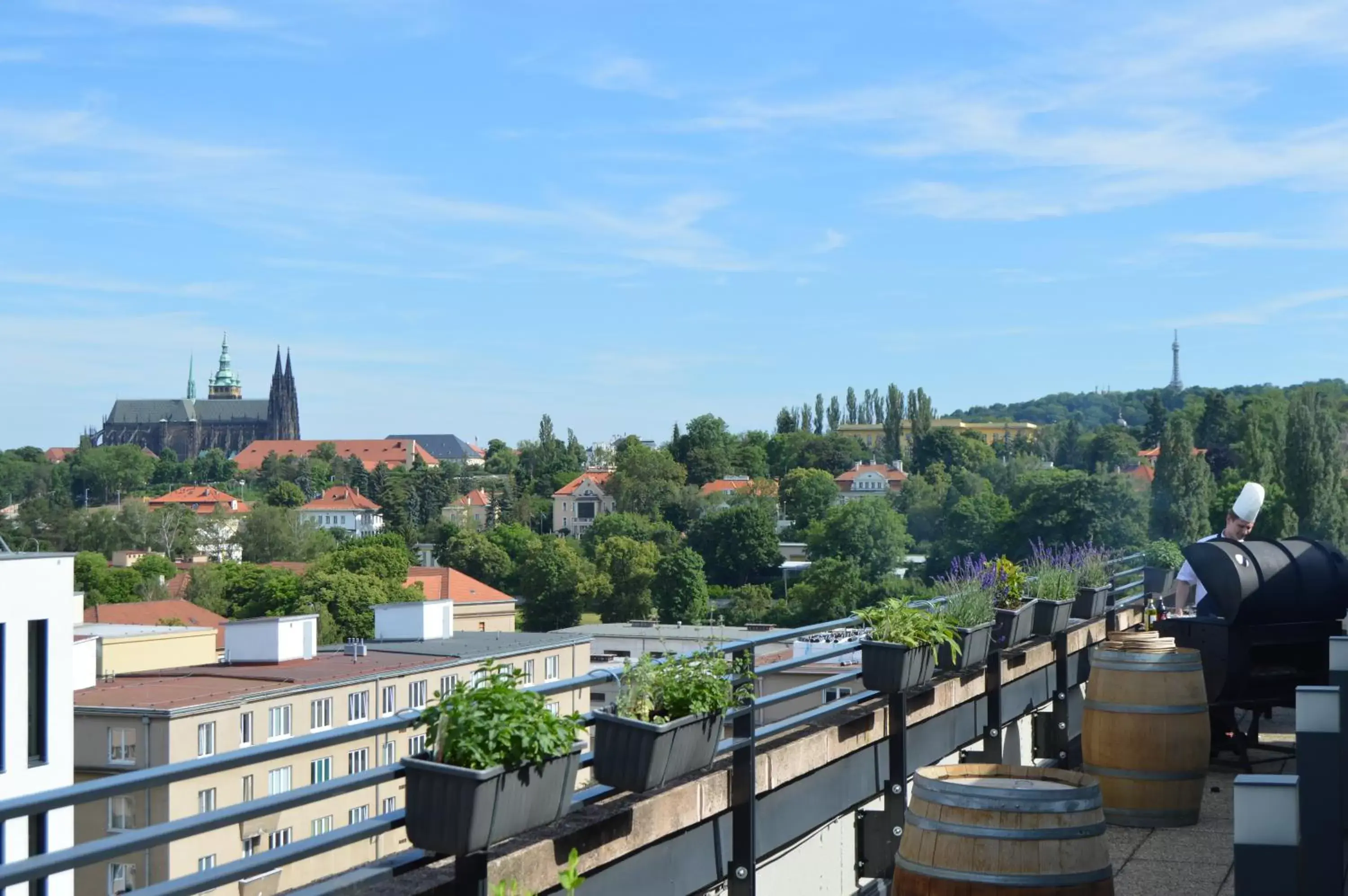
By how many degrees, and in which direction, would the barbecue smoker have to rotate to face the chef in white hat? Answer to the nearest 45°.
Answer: approximately 45° to its right

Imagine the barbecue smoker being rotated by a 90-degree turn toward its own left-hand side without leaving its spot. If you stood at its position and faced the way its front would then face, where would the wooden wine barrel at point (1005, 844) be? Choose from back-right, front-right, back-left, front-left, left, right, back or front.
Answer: front-left

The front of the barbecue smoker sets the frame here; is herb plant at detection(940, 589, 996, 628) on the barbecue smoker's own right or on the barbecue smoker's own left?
on the barbecue smoker's own left

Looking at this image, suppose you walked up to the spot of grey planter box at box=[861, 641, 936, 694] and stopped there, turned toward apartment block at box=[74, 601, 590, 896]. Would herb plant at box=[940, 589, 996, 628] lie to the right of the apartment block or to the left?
right

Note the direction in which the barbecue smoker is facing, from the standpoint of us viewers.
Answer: facing away from the viewer and to the left of the viewer

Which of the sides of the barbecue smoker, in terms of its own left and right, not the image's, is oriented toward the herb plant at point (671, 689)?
left

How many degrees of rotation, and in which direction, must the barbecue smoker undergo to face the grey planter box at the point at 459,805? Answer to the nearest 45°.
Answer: approximately 135° to its left

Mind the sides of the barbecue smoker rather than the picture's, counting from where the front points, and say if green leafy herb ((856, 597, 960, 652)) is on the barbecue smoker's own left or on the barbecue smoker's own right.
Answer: on the barbecue smoker's own left
